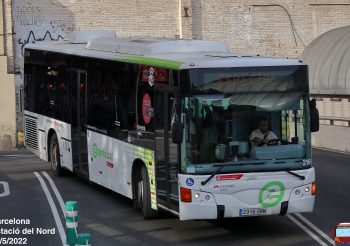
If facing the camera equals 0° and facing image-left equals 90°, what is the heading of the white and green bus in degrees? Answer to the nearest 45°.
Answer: approximately 315°

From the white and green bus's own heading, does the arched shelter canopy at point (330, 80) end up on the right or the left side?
on its left
